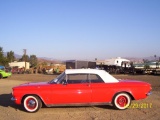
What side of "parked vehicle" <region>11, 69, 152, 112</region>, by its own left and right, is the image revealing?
left

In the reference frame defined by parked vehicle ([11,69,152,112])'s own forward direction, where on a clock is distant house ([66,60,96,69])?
The distant house is roughly at 3 o'clock from the parked vehicle.
